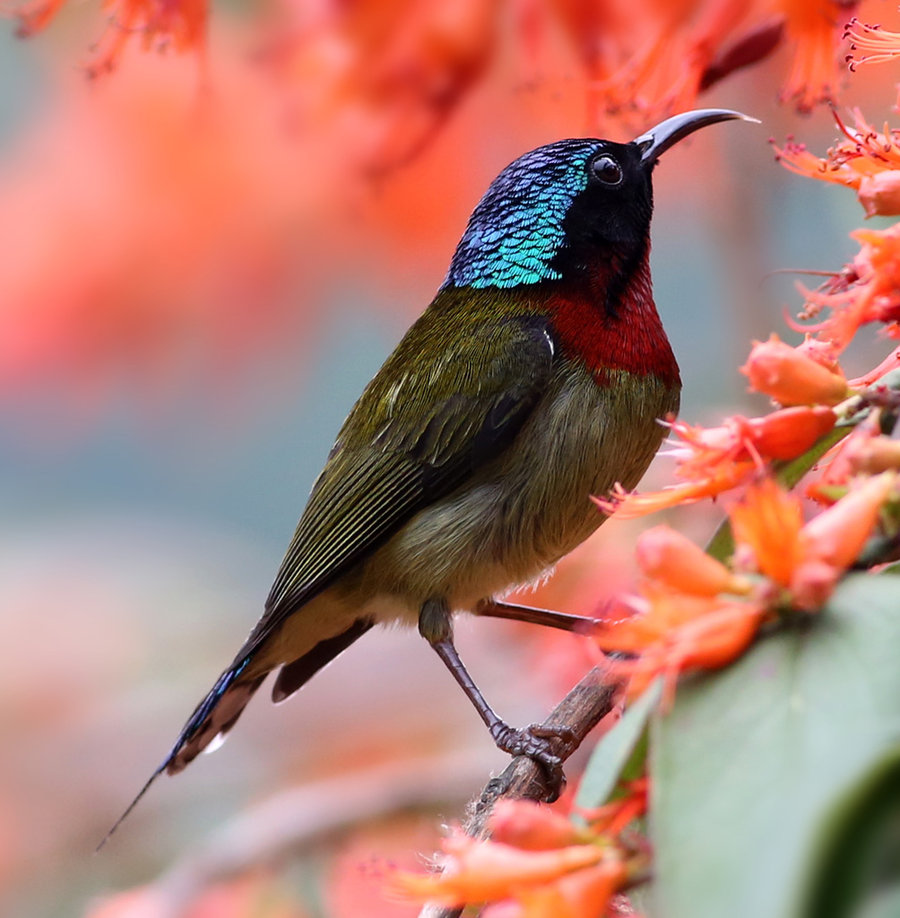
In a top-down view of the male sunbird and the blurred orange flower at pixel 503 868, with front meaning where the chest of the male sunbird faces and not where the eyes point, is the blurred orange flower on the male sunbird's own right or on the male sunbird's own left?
on the male sunbird's own right

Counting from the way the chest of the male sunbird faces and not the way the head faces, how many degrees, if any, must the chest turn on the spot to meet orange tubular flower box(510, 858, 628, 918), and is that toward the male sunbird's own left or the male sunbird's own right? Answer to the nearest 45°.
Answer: approximately 90° to the male sunbird's own right

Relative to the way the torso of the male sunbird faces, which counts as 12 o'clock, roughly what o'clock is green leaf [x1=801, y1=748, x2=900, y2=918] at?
The green leaf is roughly at 3 o'clock from the male sunbird.

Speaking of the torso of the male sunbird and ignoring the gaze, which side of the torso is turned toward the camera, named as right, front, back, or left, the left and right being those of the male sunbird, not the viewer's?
right
